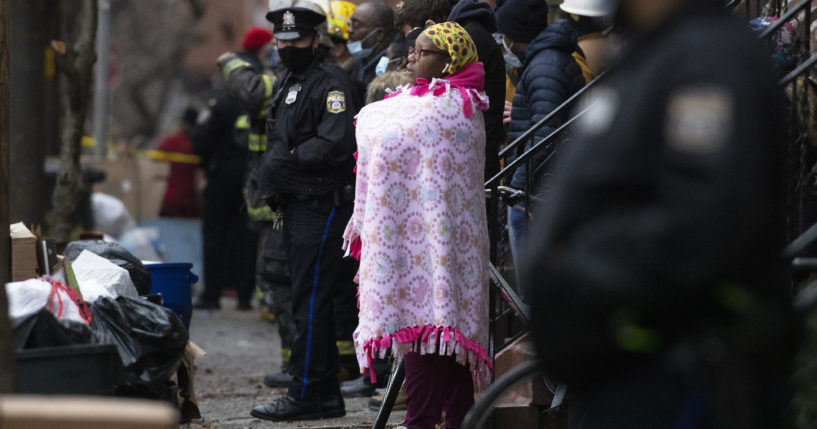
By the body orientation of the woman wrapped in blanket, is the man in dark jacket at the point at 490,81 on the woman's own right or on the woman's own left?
on the woman's own right

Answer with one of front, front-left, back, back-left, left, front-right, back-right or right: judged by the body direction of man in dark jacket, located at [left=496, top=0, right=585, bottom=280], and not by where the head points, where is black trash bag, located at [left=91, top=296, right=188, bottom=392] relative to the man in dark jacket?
front-left

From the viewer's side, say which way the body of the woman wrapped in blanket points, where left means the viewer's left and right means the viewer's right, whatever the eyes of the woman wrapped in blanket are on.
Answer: facing to the left of the viewer

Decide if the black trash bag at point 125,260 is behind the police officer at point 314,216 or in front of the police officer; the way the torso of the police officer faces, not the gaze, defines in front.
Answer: in front

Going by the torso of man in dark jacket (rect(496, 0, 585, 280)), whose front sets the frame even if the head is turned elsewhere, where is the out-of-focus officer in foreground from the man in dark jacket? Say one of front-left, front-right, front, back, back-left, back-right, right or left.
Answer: left

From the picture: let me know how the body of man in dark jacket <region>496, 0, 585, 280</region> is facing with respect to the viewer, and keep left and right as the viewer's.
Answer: facing to the left of the viewer

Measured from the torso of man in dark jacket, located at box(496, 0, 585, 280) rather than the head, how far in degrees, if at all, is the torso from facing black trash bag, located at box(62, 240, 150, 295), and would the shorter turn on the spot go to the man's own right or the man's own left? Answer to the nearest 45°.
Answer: approximately 45° to the man's own left

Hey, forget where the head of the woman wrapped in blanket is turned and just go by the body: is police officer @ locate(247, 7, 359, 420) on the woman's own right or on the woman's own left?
on the woman's own right

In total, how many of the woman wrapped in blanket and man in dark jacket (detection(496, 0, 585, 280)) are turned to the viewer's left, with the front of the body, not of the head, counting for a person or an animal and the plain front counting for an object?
2

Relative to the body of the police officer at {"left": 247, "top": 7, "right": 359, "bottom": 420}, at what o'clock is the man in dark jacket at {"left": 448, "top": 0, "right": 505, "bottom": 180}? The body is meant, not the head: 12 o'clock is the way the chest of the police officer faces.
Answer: The man in dark jacket is roughly at 8 o'clock from the police officer.
